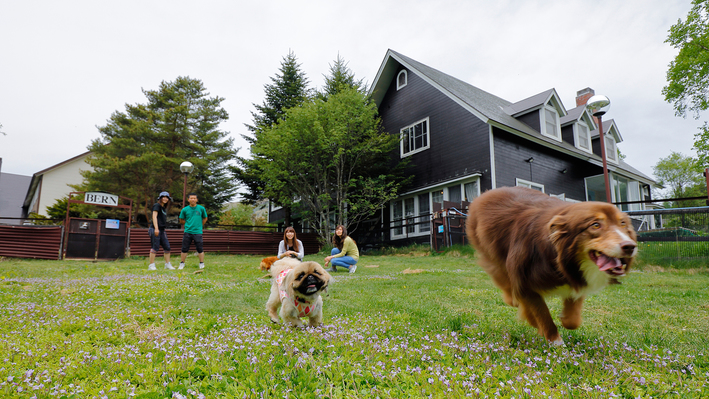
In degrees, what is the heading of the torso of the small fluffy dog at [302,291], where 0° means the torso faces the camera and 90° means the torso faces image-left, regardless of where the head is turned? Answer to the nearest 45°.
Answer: approximately 315°

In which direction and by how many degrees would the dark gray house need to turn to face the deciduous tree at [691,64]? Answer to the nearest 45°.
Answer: approximately 90° to its left

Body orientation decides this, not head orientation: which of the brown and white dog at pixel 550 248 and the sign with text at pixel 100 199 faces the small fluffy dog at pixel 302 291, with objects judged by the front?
the sign with text

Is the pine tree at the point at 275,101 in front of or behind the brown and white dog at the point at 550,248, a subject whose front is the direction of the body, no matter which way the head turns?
behind

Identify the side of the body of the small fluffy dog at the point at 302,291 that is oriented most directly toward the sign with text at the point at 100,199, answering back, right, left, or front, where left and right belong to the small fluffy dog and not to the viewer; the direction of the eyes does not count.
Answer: back

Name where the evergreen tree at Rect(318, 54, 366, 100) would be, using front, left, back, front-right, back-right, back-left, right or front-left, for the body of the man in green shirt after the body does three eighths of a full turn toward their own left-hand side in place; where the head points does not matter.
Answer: front

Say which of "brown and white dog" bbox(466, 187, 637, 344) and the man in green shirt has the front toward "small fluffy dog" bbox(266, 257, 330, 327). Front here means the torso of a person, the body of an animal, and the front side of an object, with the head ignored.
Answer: the man in green shirt

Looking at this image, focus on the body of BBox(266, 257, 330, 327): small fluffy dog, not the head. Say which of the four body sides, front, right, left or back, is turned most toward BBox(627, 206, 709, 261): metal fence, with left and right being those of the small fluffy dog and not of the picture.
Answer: left

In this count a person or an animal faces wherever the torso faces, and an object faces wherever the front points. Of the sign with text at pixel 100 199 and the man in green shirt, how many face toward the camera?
2

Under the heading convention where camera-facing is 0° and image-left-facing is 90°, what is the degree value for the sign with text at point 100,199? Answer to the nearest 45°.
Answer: approximately 0°
